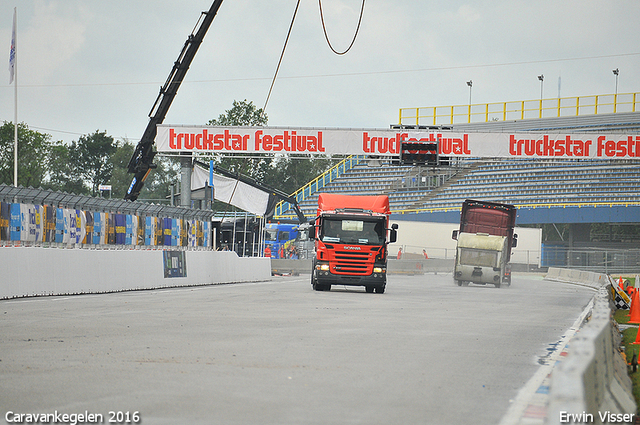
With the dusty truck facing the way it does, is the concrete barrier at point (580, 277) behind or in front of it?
in front

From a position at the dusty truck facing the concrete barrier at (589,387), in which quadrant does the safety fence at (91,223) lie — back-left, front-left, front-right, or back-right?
front-right

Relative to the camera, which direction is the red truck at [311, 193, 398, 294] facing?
toward the camera

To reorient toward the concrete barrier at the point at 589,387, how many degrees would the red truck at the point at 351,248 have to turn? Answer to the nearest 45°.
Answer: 0° — it already faces it

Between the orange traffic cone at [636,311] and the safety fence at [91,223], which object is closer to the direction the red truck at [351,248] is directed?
the orange traffic cone

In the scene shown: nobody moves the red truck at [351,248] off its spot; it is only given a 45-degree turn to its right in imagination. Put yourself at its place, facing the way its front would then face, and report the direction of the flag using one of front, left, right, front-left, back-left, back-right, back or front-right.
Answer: right

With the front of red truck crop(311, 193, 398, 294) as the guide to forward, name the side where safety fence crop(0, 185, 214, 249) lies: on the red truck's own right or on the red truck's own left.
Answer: on the red truck's own right
